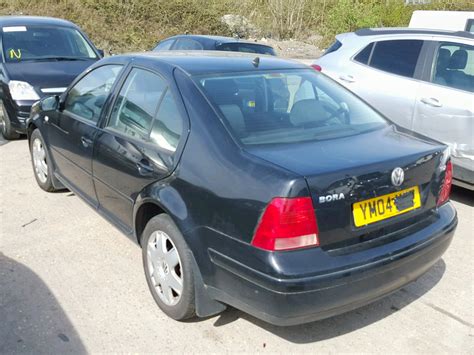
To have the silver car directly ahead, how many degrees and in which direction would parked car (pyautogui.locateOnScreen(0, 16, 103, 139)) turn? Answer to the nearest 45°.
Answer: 0° — it already faces it

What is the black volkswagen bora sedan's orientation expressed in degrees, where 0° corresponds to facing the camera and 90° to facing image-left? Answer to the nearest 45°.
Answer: approximately 135°

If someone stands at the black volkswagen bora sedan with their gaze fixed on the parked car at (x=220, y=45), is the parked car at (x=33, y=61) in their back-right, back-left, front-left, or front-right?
front-left

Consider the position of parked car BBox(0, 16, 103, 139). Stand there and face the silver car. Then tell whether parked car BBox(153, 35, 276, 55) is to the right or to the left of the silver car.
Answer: left

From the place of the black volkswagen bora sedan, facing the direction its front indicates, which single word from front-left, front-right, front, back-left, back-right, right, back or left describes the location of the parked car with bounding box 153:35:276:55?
front-right

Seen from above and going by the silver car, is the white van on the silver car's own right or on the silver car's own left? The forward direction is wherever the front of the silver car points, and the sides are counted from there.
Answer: on the silver car's own left

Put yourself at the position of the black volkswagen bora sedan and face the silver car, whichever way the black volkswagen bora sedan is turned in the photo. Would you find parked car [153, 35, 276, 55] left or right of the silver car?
left

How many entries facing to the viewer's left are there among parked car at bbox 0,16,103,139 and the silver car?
0

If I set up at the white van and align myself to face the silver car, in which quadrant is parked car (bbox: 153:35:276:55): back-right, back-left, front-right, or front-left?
front-right

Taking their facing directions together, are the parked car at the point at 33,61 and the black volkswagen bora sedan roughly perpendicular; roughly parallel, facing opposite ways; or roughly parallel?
roughly parallel, facing opposite ways

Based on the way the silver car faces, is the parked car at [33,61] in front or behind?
behind

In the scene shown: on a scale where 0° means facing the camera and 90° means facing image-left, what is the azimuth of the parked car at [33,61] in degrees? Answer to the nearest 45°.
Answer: approximately 315°

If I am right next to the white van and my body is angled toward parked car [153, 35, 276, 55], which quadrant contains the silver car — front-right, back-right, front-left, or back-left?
front-left

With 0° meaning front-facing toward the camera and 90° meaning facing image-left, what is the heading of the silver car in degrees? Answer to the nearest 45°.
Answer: approximately 315°

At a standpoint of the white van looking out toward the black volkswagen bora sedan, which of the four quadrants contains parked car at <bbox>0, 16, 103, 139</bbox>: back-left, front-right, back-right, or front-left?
front-right

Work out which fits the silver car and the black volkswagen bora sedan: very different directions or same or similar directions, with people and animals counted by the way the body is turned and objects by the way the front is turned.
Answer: very different directions

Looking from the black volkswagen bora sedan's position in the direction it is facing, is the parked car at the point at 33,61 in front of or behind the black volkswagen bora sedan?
in front
